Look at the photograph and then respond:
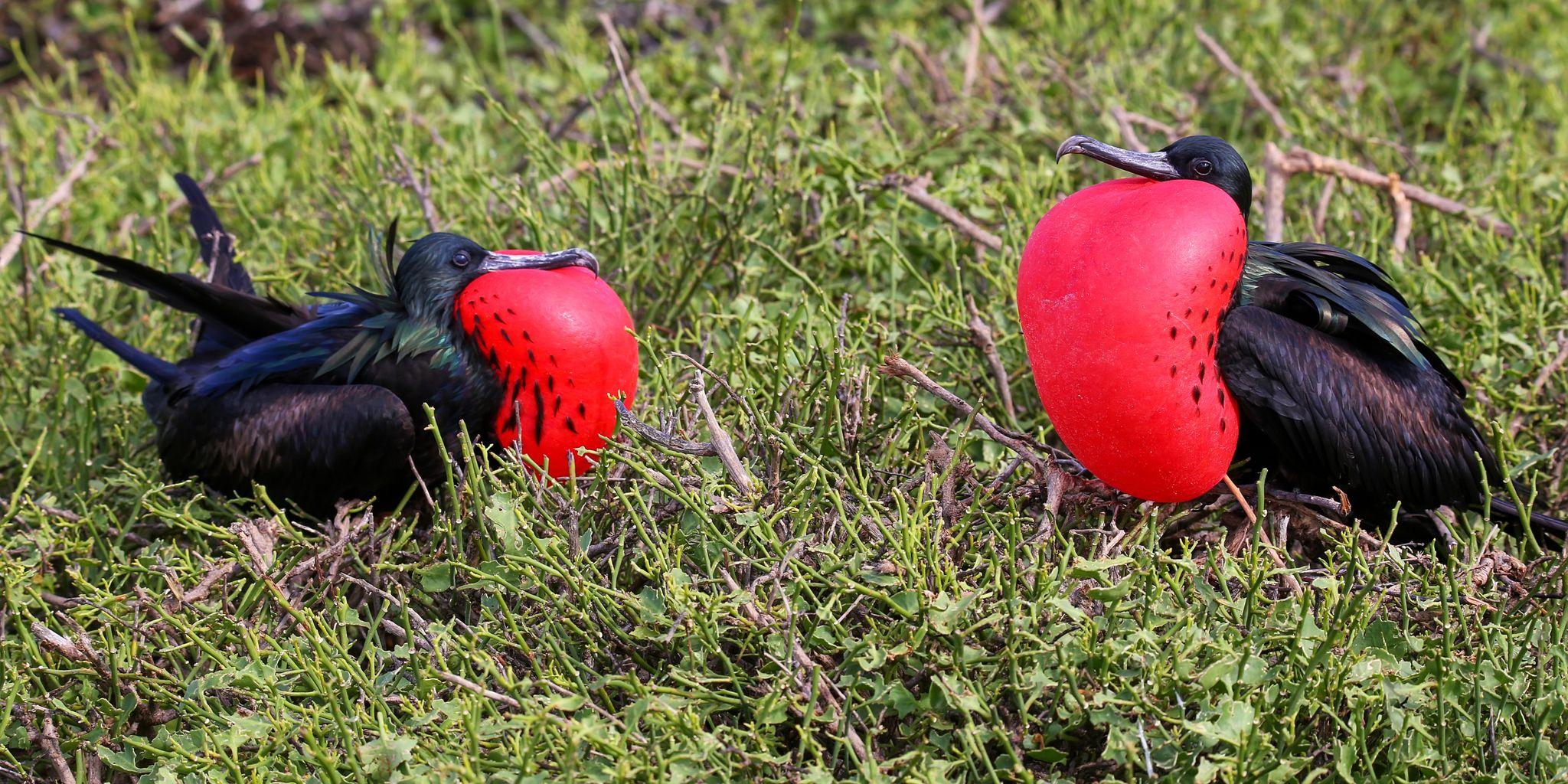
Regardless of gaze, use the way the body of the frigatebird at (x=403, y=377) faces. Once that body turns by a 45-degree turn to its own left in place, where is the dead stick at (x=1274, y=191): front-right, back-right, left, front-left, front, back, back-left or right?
front-right

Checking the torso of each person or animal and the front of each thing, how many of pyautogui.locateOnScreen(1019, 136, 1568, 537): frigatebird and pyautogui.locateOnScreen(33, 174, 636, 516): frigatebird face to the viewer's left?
1

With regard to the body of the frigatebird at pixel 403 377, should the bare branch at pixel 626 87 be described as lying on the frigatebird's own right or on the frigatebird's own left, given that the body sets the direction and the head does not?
on the frigatebird's own left

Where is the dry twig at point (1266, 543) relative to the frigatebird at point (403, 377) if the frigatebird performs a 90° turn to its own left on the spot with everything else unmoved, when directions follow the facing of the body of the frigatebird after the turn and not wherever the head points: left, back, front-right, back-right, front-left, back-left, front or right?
back-right

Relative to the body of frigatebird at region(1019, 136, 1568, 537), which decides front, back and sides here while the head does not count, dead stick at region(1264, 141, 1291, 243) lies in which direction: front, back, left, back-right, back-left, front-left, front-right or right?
right

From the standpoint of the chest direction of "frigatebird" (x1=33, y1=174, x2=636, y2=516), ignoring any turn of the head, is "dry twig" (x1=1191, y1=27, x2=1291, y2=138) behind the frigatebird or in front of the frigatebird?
in front

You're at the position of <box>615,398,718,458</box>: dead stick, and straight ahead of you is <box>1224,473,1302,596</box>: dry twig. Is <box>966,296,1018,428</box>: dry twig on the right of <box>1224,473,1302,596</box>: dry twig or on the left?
left

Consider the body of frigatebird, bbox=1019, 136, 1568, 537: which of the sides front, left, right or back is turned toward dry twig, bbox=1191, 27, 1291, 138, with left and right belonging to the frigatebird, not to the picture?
right

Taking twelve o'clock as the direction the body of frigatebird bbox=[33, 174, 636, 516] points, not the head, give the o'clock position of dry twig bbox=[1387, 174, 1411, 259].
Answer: The dry twig is roughly at 12 o'clock from the frigatebird.

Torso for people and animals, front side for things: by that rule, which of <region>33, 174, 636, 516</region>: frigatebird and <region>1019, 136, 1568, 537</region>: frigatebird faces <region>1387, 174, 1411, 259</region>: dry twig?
<region>33, 174, 636, 516</region>: frigatebird

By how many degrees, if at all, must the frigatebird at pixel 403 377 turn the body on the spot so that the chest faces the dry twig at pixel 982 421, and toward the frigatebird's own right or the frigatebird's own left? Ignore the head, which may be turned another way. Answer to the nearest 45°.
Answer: approximately 45° to the frigatebird's own right

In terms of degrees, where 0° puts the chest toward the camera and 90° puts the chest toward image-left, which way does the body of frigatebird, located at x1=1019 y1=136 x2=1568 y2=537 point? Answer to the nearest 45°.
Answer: approximately 90°

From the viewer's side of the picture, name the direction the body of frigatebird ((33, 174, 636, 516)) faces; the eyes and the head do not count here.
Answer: to the viewer's right
